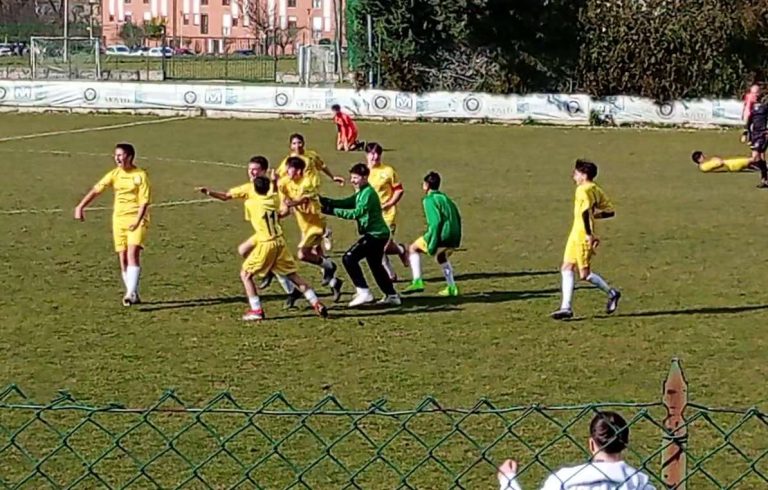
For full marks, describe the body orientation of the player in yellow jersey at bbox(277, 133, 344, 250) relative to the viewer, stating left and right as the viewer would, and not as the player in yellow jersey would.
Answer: facing the viewer

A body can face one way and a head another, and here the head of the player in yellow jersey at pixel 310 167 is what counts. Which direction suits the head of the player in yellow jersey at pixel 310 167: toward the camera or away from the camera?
toward the camera

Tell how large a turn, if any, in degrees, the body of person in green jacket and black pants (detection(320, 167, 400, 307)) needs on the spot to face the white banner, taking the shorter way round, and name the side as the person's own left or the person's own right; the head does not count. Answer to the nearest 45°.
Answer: approximately 90° to the person's own right

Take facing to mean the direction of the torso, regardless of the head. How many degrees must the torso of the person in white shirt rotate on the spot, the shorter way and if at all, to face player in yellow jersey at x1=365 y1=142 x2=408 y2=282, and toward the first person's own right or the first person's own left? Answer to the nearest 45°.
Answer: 0° — they already face them

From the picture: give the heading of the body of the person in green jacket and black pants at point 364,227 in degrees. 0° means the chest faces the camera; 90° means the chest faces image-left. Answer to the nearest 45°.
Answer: approximately 90°

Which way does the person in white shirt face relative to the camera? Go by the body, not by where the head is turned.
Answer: away from the camera

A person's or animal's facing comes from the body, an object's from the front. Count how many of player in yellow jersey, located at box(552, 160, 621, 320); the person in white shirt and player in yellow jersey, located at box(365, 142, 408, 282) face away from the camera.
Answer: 1

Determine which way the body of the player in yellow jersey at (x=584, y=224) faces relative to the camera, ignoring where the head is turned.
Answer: to the viewer's left

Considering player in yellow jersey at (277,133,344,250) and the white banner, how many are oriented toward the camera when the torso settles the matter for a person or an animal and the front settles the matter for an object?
2

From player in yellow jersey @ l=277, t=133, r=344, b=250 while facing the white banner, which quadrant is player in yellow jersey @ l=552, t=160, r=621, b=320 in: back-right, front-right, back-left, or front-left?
back-right

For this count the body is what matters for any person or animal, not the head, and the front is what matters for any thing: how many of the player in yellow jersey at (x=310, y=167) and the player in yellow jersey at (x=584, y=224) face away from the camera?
0

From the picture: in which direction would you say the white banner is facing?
toward the camera

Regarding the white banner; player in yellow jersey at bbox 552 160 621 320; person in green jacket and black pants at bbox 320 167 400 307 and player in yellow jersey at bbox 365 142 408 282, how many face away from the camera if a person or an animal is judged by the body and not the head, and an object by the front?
0

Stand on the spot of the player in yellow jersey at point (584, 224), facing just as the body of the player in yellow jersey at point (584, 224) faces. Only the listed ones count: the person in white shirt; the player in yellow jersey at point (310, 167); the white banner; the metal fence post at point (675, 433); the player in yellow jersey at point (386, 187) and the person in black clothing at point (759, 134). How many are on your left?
2

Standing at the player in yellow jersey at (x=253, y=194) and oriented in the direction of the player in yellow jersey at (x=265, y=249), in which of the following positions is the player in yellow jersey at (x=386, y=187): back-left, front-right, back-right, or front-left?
back-left

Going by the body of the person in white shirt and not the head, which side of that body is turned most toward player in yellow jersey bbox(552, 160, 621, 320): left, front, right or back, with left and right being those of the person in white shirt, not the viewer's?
front

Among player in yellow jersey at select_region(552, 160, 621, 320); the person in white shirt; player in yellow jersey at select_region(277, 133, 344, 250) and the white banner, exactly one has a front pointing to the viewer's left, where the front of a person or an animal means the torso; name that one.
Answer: player in yellow jersey at select_region(552, 160, 621, 320)

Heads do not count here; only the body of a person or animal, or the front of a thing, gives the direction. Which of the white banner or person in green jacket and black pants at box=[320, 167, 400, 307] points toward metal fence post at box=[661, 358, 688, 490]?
the white banner

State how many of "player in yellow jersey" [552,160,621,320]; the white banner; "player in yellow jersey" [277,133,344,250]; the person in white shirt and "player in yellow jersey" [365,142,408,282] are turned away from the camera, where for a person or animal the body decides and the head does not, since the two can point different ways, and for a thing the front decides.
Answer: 1

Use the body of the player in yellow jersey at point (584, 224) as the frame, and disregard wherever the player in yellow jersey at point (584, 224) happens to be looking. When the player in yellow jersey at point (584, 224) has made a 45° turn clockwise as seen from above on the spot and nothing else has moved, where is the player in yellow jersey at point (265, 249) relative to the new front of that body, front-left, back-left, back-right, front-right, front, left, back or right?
front-left
